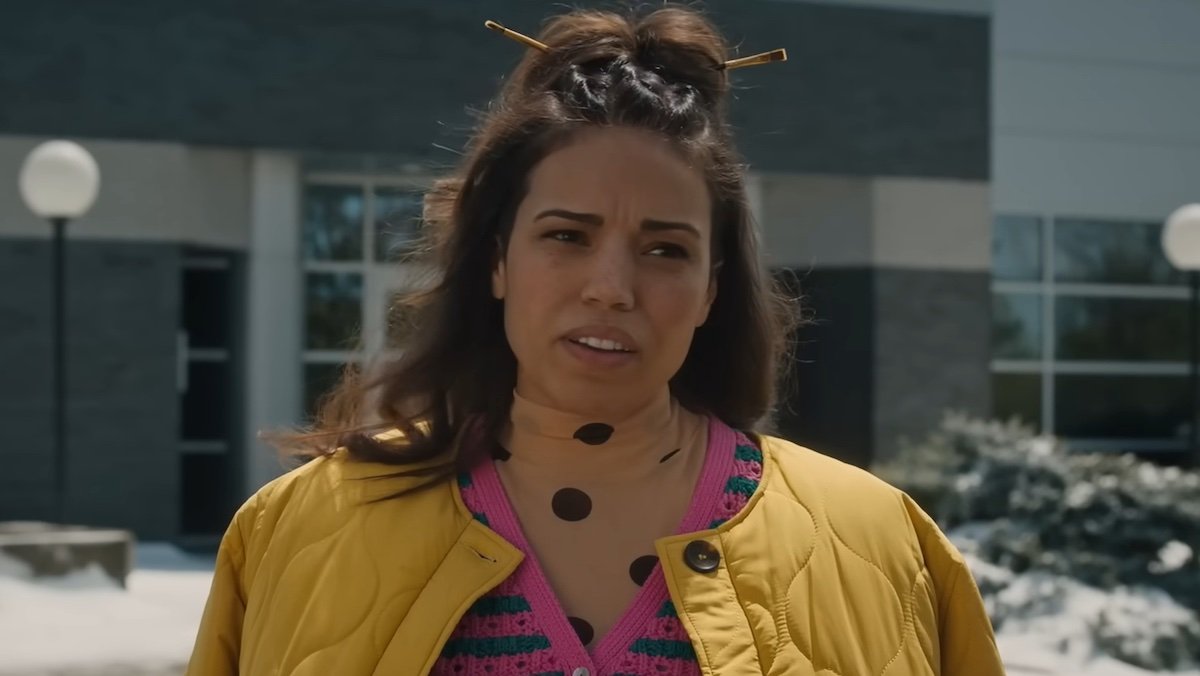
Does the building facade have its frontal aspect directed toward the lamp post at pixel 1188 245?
no

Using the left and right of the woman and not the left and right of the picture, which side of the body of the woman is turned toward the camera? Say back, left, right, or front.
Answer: front

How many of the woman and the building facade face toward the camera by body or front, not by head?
2

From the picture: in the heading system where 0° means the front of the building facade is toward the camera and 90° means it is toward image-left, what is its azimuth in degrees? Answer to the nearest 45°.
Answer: approximately 0°

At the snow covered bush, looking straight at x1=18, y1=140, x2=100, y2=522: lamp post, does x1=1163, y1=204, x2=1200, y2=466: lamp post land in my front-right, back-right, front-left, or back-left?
back-right

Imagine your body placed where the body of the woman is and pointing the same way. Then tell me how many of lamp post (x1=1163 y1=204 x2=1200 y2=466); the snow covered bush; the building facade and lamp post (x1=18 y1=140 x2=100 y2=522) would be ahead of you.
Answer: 0

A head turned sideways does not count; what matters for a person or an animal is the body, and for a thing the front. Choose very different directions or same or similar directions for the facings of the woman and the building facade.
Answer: same or similar directions

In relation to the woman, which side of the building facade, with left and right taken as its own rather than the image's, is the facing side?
front

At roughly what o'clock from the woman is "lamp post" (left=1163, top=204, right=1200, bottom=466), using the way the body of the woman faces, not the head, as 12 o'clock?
The lamp post is roughly at 7 o'clock from the woman.

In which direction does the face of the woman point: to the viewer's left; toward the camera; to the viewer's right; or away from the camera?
toward the camera

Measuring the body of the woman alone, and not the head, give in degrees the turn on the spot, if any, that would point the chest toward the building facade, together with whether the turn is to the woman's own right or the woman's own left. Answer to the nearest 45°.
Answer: approximately 180°

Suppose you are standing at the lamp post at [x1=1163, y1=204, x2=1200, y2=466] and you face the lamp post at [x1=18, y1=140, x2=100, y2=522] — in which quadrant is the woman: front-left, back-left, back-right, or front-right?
front-left
